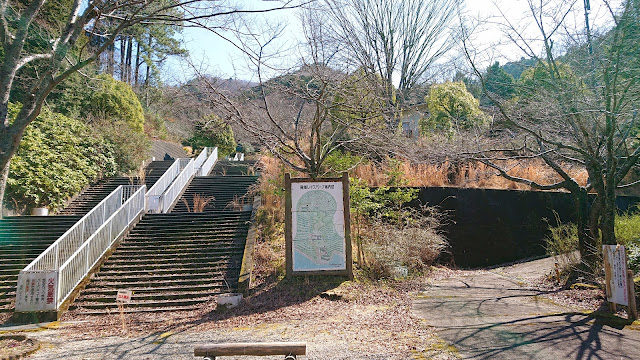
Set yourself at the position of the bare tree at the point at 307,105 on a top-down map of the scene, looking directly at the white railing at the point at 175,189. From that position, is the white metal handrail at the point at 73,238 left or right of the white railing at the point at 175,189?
left

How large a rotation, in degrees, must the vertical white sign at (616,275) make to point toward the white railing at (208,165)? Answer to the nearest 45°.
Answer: approximately 135° to its right

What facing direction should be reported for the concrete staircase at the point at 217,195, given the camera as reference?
facing the viewer

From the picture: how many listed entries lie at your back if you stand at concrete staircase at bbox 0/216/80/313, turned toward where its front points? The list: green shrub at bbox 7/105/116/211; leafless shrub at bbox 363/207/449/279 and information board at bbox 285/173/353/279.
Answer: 1

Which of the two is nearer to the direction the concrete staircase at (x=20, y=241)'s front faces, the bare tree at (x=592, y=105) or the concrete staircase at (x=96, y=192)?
the bare tree

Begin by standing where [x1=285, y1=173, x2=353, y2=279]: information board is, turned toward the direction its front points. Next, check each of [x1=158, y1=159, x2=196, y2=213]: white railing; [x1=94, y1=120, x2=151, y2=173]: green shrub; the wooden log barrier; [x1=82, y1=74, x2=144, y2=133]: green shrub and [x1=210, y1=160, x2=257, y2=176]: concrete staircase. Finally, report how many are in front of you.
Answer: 1

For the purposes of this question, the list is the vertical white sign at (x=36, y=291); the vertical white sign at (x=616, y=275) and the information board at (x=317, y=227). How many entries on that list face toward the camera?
3

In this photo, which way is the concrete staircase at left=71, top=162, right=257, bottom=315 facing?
toward the camera

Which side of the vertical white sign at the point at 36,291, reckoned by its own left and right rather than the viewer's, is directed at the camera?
front
